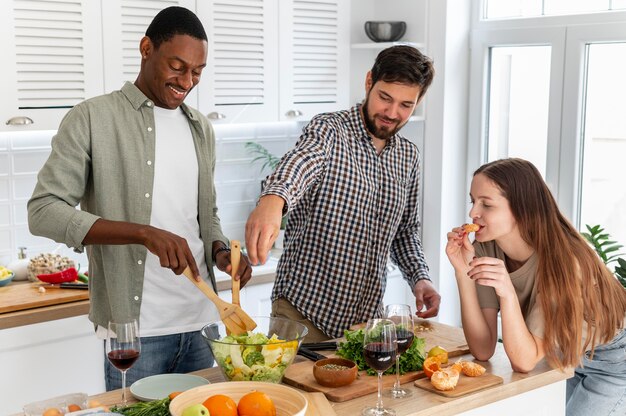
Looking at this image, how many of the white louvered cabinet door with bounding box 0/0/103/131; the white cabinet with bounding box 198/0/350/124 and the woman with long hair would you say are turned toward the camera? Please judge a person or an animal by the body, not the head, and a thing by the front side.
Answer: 2

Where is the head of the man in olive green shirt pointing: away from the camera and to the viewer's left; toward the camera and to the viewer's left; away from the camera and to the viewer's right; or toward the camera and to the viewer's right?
toward the camera and to the viewer's right

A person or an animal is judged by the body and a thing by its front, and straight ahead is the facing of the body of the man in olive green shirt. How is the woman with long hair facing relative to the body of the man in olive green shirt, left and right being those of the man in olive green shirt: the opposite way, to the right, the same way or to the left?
the opposite way

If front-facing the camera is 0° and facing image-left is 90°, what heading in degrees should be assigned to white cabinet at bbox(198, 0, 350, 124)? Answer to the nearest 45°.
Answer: approximately 0°

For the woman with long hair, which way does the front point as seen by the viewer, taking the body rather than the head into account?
to the viewer's left

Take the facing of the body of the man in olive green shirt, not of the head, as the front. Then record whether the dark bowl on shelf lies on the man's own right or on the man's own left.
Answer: on the man's own left
